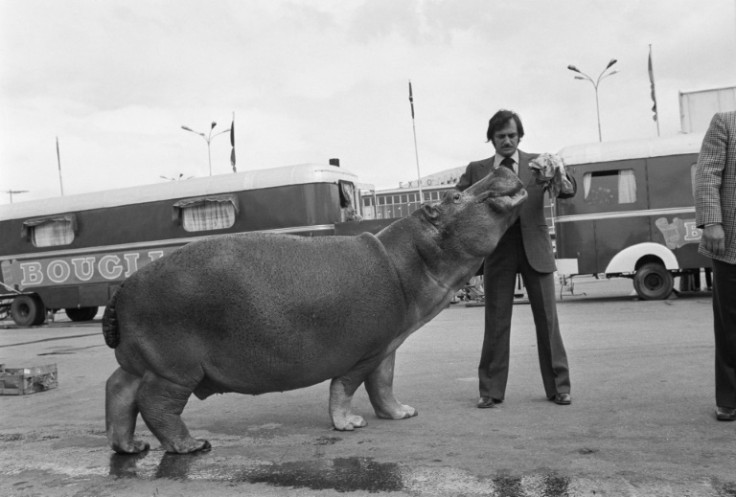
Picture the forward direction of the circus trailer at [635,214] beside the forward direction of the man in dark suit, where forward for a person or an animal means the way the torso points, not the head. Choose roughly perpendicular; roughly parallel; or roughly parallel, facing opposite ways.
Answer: roughly perpendicular

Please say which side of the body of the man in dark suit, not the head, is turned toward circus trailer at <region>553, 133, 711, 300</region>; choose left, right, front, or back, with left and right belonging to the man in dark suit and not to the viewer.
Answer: back

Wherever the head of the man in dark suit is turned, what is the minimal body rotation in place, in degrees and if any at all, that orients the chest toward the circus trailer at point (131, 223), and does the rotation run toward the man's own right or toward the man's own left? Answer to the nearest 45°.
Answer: approximately 135° to the man's own right

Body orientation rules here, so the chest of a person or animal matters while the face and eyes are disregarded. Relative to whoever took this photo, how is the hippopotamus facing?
facing to the right of the viewer
